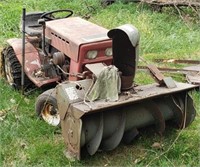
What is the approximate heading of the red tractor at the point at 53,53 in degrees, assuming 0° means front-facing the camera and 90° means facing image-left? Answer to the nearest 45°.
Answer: approximately 315°
